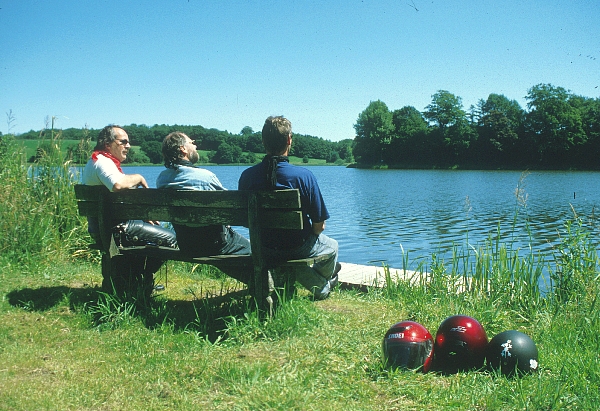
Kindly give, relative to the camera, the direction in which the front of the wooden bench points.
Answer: facing away from the viewer and to the right of the viewer

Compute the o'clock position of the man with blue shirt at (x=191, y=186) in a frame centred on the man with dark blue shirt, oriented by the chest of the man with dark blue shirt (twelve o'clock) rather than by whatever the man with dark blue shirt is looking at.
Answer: The man with blue shirt is roughly at 8 o'clock from the man with dark blue shirt.

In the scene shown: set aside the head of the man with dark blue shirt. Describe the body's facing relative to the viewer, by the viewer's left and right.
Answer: facing away from the viewer and to the right of the viewer

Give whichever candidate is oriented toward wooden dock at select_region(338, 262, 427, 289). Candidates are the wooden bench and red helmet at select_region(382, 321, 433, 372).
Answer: the wooden bench

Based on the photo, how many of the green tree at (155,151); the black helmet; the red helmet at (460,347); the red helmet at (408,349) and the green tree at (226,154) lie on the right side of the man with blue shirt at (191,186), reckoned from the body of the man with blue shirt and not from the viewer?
3

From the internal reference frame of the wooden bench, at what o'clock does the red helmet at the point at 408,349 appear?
The red helmet is roughly at 3 o'clock from the wooden bench.

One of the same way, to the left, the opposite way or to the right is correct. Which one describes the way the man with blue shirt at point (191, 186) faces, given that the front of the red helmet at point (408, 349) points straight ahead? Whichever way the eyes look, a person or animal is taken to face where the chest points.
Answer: the opposite way

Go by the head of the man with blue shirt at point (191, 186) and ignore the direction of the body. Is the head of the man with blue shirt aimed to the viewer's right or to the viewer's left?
to the viewer's right
